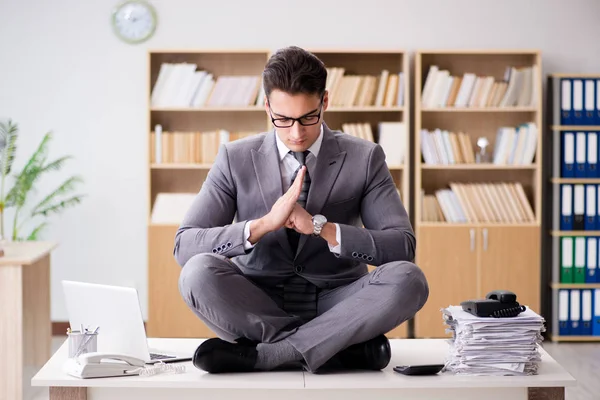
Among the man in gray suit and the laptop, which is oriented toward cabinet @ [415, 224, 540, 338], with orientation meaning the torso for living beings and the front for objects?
the laptop

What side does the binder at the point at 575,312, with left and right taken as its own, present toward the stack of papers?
front

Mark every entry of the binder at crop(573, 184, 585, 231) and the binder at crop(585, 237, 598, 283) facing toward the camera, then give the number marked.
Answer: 2

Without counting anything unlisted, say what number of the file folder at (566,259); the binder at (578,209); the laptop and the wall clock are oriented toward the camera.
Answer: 3

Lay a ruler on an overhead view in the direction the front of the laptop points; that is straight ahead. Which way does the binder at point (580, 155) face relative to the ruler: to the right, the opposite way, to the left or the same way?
the opposite way

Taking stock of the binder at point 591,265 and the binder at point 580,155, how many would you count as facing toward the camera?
2
